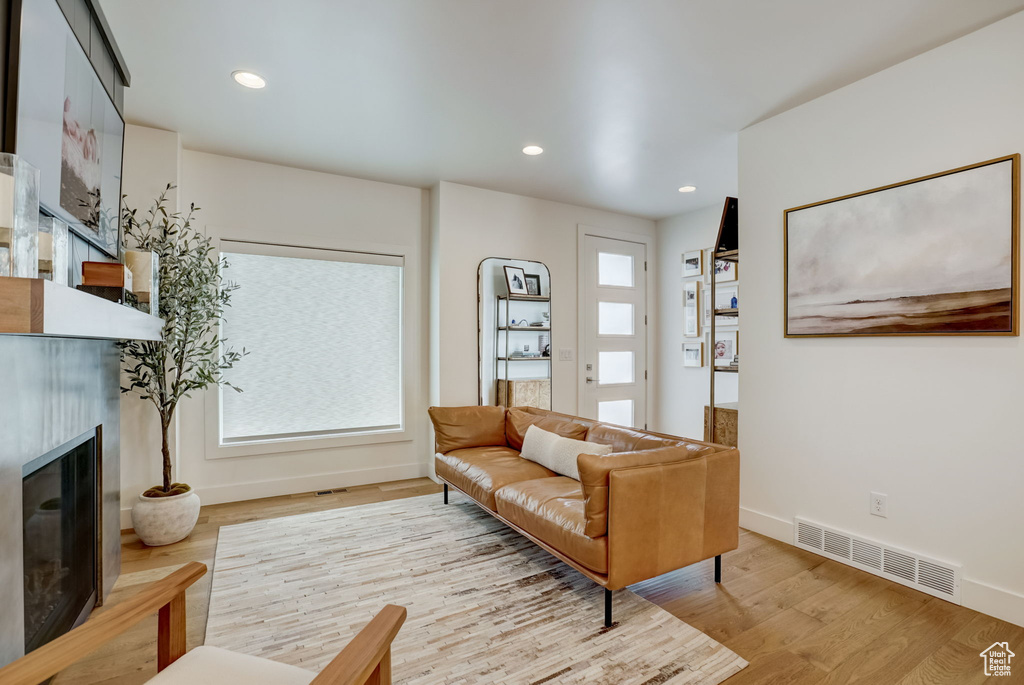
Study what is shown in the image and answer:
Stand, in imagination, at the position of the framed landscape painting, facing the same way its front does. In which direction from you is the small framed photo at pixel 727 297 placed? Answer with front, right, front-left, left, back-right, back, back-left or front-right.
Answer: right

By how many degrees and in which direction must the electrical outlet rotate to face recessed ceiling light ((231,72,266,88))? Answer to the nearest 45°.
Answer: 0° — it already faces it

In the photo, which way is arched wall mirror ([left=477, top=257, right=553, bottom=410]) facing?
toward the camera

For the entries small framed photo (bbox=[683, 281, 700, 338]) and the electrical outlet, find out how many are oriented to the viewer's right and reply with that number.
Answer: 0

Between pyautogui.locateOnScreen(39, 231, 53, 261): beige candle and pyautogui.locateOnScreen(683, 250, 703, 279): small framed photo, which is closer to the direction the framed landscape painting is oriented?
the beige candle

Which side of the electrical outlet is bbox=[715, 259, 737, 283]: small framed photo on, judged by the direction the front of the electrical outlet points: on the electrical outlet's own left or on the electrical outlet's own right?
on the electrical outlet's own right

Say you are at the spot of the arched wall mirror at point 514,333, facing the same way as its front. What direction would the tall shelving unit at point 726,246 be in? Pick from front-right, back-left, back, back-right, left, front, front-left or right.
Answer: front-left

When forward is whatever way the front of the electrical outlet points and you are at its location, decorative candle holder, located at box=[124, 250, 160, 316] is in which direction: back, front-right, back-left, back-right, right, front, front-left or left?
front

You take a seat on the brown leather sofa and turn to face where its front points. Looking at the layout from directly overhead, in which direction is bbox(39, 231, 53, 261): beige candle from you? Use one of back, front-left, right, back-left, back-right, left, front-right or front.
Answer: front

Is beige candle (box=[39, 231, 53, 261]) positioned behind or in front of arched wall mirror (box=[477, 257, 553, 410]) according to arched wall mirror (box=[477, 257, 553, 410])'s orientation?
in front

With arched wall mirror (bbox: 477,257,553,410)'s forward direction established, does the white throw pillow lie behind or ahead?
ahead

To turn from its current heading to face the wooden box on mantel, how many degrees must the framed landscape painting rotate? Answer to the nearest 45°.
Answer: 0° — it already faces it

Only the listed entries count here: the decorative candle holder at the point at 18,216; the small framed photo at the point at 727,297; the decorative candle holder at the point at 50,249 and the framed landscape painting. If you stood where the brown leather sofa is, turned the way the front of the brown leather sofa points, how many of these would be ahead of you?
2

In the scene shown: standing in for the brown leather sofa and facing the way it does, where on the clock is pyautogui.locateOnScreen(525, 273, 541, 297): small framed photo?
The small framed photo is roughly at 4 o'clock from the brown leather sofa.

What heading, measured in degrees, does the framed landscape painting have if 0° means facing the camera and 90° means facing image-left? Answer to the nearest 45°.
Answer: approximately 45°

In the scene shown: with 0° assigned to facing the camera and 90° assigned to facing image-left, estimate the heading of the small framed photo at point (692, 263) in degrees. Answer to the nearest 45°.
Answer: approximately 45°

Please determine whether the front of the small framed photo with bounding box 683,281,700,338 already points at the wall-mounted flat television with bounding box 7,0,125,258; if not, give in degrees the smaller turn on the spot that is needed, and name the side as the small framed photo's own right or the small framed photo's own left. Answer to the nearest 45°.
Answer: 0° — it already faces it
